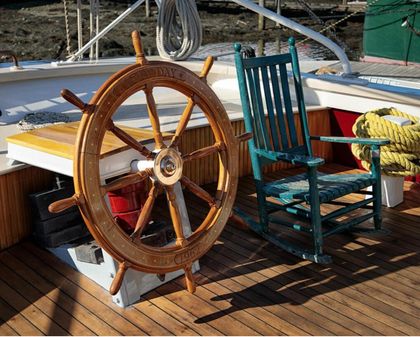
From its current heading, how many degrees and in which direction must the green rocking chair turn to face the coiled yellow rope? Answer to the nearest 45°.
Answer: approximately 90° to its left

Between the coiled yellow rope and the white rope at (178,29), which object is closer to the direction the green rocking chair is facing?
the coiled yellow rope

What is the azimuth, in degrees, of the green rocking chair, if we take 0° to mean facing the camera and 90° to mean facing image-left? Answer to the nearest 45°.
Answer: approximately 315°

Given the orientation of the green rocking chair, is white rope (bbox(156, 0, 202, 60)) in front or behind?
behind

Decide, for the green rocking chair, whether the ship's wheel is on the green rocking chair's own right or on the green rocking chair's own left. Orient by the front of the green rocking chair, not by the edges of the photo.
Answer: on the green rocking chair's own right

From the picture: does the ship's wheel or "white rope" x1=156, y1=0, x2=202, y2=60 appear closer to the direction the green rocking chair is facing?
the ship's wheel
